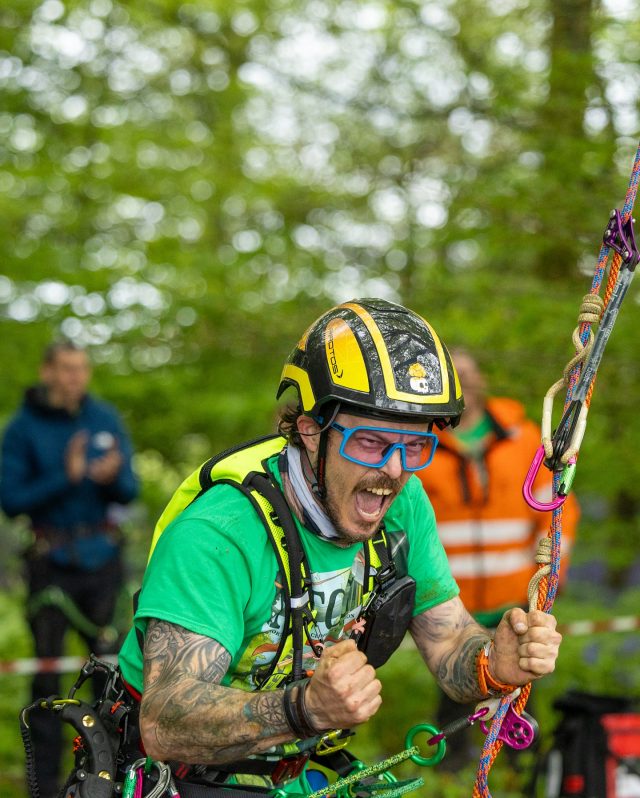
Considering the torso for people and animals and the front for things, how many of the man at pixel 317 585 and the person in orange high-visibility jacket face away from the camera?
0

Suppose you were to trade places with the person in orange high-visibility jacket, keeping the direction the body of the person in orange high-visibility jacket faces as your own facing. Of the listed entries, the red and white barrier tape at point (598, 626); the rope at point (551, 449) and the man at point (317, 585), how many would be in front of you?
2

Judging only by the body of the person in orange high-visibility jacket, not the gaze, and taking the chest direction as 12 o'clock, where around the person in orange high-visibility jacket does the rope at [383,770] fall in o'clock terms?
The rope is roughly at 12 o'clock from the person in orange high-visibility jacket.

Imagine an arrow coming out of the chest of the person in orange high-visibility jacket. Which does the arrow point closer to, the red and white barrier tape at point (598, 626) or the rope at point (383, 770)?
the rope

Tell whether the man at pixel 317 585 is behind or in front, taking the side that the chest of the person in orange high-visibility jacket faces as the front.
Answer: in front

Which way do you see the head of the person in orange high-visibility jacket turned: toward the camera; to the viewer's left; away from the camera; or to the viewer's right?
toward the camera

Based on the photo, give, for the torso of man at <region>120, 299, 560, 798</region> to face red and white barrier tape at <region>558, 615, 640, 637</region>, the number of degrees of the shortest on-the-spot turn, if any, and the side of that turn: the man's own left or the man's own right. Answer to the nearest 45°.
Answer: approximately 135° to the man's own left

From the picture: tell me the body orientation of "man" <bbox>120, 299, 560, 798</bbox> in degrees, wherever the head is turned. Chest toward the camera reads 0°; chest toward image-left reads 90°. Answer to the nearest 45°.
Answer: approximately 315°

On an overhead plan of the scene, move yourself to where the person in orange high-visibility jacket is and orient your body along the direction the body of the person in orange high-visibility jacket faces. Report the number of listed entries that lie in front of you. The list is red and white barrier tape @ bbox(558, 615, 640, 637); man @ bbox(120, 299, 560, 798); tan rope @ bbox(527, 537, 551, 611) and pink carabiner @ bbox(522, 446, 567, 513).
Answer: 3

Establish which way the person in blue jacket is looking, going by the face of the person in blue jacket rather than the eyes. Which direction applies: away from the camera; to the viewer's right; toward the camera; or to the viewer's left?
toward the camera

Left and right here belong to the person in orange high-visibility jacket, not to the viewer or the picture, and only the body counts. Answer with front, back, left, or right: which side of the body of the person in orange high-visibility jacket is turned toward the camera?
front

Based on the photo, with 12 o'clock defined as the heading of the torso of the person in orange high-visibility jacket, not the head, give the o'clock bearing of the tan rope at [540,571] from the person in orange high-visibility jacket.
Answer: The tan rope is roughly at 12 o'clock from the person in orange high-visibility jacket.

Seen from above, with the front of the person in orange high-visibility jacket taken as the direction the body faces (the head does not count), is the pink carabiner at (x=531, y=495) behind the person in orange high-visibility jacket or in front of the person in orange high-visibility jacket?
in front

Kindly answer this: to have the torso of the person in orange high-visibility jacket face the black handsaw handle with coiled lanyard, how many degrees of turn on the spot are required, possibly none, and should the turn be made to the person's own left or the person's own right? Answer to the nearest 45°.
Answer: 0° — they already face it
